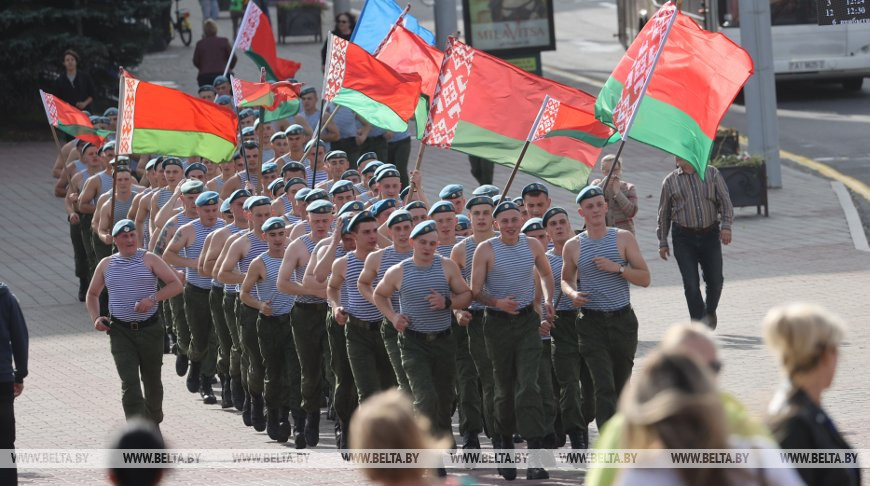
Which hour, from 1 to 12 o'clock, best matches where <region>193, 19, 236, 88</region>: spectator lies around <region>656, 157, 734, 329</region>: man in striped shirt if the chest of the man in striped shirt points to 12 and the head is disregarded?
The spectator is roughly at 5 o'clock from the man in striped shirt.

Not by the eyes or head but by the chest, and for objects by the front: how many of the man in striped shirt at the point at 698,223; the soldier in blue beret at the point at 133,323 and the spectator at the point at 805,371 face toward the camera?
2

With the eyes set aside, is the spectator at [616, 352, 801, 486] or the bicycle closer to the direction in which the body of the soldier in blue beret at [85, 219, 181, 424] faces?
the spectator

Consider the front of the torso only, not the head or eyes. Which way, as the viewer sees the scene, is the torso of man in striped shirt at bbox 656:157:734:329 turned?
toward the camera

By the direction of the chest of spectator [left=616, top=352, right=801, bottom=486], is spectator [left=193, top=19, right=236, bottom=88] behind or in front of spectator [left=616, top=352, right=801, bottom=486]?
in front

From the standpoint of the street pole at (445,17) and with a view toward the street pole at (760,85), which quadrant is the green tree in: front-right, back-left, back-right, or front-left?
back-right

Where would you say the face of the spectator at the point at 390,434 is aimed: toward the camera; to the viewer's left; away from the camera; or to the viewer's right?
away from the camera

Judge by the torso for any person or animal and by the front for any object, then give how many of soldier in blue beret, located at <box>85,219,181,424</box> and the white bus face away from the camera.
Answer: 0

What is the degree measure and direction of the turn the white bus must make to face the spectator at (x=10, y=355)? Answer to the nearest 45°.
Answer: approximately 45° to its right

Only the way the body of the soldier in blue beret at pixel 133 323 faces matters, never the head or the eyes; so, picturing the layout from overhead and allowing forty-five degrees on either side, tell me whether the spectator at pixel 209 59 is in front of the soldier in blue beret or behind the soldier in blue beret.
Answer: behind

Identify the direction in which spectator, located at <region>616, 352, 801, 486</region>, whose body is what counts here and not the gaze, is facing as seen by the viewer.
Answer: away from the camera

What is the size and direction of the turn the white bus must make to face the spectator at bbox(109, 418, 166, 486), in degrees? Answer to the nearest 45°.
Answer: approximately 45° to its right

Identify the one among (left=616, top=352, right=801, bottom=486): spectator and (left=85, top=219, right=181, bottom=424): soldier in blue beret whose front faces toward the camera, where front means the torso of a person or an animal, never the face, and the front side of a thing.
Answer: the soldier in blue beret

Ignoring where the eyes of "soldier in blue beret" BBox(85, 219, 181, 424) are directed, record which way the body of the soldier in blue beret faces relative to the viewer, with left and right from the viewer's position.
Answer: facing the viewer

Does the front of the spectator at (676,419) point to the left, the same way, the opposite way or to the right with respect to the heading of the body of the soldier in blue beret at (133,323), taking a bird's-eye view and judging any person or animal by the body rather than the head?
the opposite way
